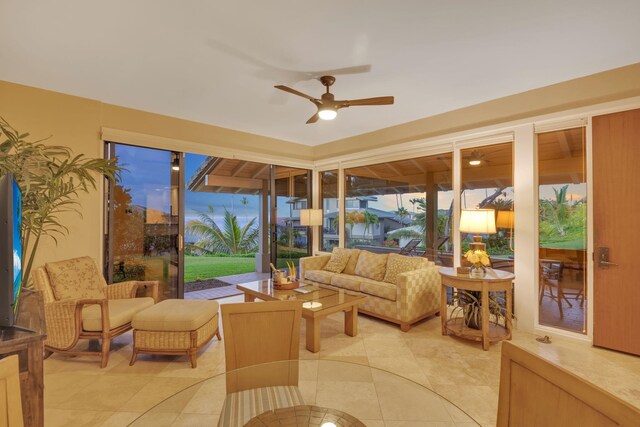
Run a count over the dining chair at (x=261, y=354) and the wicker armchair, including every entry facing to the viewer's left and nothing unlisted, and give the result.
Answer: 0

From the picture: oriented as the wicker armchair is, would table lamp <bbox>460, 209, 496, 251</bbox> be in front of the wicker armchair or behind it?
in front

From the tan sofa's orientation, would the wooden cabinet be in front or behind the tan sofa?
in front

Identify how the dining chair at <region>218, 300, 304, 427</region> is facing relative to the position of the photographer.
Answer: facing the viewer

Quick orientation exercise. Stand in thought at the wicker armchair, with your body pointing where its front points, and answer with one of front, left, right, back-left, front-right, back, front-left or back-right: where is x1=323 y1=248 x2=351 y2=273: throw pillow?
front-left

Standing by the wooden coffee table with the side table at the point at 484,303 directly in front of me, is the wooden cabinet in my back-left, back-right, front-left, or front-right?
back-right

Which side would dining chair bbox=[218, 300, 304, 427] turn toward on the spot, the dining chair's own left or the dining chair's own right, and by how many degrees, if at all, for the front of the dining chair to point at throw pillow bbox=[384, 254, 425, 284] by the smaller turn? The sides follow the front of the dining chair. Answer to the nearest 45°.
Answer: approximately 135° to the dining chair's own left

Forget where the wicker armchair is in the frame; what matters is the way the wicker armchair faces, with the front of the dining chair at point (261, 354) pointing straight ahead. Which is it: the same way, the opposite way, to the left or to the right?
to the left

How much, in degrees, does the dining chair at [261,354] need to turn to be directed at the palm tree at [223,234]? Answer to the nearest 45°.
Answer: approximately 180°

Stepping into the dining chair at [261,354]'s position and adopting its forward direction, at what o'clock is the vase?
The vase is roughly at 8 o'clock from the dining chair.

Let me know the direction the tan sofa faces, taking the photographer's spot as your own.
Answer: facing the viewer and to the left of the viewer

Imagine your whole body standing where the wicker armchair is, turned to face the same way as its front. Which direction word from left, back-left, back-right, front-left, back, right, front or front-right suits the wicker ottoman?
front

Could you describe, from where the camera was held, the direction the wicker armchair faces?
facing the viewer and to the right of the viewer

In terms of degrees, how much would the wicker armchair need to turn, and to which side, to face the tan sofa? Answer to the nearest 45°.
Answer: approximately 45° to its left

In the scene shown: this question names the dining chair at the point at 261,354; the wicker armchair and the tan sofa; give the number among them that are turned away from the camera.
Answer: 0

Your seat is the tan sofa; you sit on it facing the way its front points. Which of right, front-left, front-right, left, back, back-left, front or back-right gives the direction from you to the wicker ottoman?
front

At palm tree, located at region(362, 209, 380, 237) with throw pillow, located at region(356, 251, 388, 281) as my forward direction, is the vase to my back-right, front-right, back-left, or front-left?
front-left
